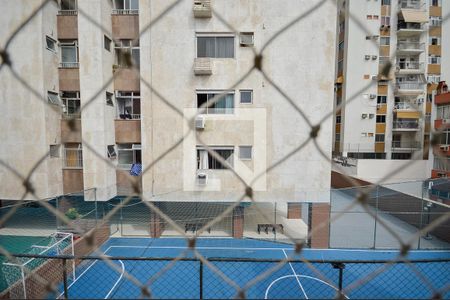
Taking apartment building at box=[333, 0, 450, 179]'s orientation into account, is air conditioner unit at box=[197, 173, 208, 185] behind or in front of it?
in front

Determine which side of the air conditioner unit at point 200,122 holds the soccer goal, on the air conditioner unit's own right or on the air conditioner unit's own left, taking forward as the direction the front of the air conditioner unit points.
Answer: on the air conditioner unit's own right

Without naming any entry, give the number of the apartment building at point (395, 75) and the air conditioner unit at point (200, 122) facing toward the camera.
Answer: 2

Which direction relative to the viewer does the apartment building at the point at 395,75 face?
toward the camera

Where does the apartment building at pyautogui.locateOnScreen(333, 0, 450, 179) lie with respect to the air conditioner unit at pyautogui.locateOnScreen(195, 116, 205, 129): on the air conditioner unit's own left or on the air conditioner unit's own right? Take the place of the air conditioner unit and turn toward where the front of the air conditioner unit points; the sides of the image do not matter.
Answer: on the air conditioner unit's own left

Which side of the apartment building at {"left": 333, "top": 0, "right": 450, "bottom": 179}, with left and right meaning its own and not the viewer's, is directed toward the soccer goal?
front
